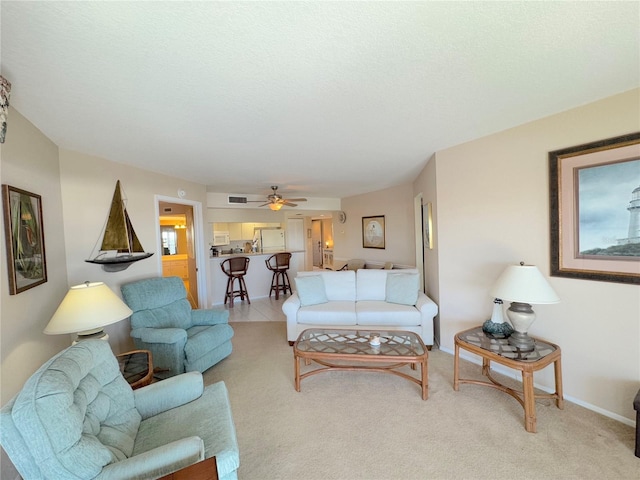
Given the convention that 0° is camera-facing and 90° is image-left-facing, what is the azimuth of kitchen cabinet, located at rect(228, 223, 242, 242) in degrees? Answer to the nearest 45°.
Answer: approximately 0°

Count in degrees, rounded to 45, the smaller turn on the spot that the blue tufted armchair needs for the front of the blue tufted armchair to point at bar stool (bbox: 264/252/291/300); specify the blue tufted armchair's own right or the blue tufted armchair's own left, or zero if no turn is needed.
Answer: approximately 45° to the blue tufted armchair's own left

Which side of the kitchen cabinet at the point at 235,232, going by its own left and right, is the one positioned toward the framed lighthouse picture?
front

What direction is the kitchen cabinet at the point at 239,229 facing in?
toward the camera

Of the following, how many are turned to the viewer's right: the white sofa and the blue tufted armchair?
1

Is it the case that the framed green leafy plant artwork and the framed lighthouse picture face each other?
yes

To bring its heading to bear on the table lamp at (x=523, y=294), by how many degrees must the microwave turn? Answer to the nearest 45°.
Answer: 0° — it already faces it

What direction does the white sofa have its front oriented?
toward the camera

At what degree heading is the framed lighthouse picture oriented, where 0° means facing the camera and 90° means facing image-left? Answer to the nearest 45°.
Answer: approximately 45°

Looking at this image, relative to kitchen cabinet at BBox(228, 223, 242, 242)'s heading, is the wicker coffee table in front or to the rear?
in front

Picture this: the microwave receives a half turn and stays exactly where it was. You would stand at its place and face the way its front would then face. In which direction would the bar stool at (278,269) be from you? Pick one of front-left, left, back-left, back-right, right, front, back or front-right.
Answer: back-right

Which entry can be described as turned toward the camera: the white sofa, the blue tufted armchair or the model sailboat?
the white sofa

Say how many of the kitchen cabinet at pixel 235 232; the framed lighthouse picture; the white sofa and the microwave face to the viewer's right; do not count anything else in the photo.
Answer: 0
